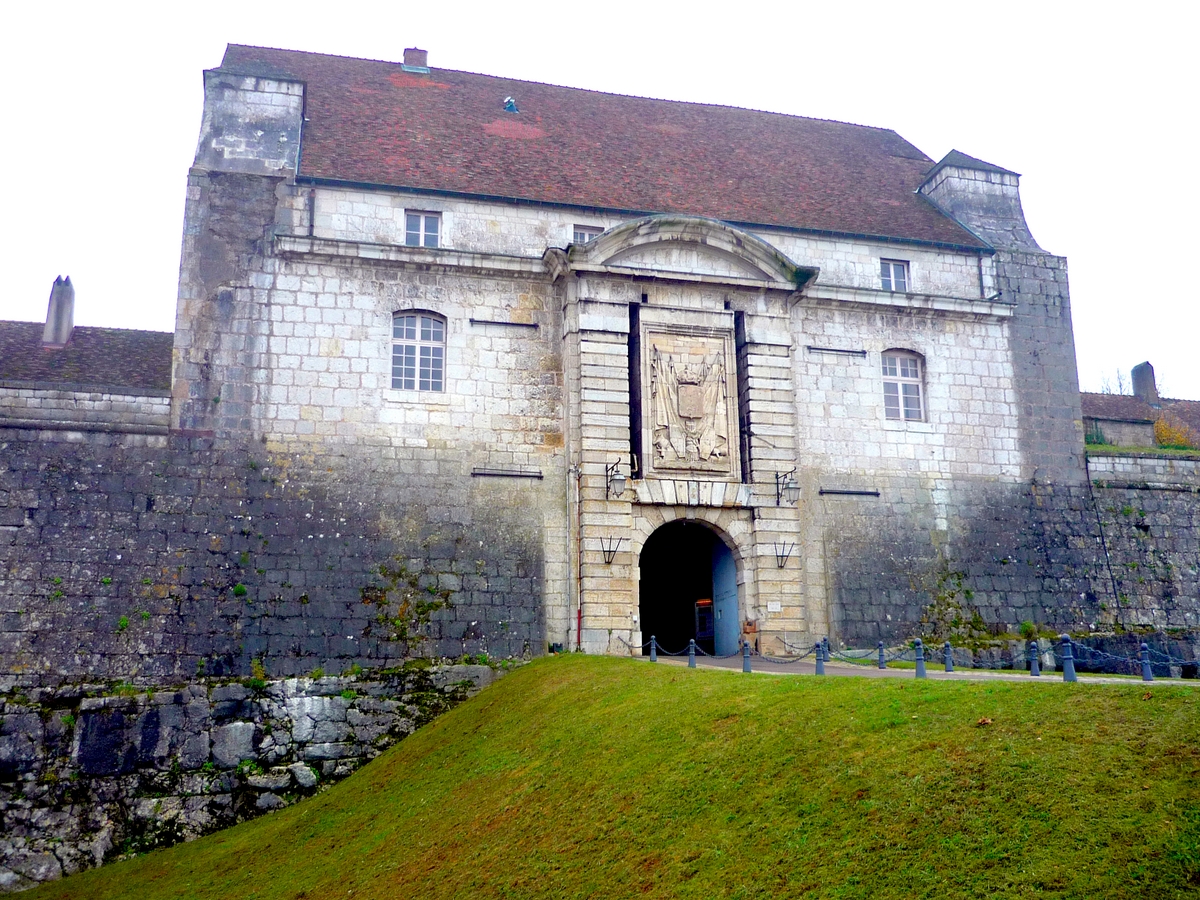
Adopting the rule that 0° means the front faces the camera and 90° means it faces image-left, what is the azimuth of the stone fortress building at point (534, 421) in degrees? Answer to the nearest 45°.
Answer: approximately 0°

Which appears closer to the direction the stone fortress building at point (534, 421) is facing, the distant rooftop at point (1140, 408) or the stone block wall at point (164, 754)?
the stone block wall

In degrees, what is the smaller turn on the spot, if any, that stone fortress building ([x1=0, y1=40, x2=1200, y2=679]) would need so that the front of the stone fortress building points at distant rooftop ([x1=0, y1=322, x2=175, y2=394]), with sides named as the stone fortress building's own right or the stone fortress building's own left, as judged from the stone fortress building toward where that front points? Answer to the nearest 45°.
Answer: approximately 90° to the stone fortress building's own right

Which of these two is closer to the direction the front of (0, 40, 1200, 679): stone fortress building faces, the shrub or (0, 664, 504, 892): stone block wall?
the stone block wall

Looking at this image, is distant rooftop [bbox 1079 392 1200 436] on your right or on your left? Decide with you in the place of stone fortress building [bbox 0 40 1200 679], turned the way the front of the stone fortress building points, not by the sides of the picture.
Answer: on your left

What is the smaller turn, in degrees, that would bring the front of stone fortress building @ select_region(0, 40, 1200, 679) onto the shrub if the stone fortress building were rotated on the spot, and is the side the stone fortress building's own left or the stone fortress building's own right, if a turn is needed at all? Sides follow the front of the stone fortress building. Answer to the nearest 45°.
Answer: approximately 135° to the stone fortress building's own left
